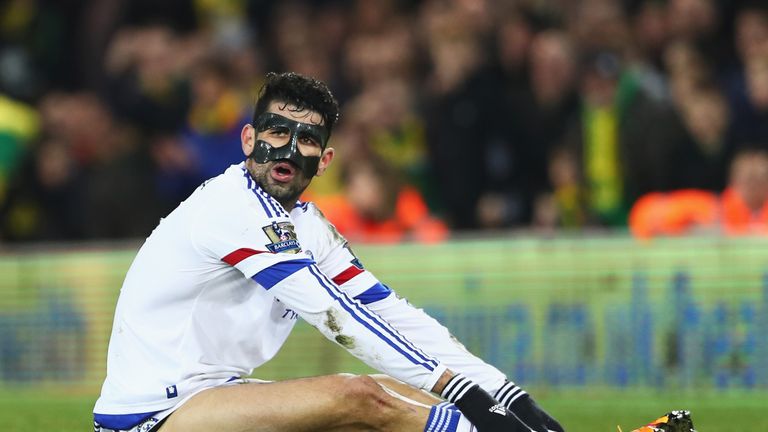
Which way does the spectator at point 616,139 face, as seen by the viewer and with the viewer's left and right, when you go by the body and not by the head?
facing the viewer and to the left of the viewer

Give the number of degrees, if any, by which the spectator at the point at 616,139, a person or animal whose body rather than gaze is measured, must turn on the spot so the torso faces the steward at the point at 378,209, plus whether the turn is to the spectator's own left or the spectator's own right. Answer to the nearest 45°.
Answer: approximately 45° to the spectator's own right

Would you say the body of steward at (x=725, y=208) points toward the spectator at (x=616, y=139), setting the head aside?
no

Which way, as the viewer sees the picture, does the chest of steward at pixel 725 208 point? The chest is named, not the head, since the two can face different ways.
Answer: toward the camera

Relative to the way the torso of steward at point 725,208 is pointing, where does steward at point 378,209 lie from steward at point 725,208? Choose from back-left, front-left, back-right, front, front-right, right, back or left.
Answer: right
